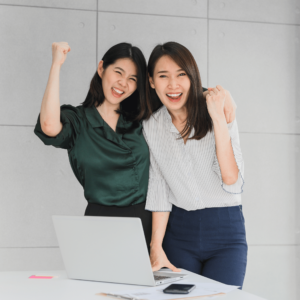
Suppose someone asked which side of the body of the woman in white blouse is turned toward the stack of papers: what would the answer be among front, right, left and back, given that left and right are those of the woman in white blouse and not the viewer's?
front

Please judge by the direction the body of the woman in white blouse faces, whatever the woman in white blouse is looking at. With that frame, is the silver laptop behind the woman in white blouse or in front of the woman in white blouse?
in front

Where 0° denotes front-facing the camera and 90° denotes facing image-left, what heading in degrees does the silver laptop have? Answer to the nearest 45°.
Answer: approximately 225°

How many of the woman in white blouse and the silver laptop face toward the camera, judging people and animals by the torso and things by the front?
1

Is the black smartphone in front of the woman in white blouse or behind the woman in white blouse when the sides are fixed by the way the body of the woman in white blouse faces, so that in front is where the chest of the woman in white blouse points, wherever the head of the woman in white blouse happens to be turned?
in front

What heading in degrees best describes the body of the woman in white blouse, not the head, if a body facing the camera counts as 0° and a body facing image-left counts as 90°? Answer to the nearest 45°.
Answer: approximately 0°

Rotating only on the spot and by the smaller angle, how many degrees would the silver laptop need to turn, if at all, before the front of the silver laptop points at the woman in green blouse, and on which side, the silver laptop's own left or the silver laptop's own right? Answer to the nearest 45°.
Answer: approximately 45° to the silver laptop's own left
